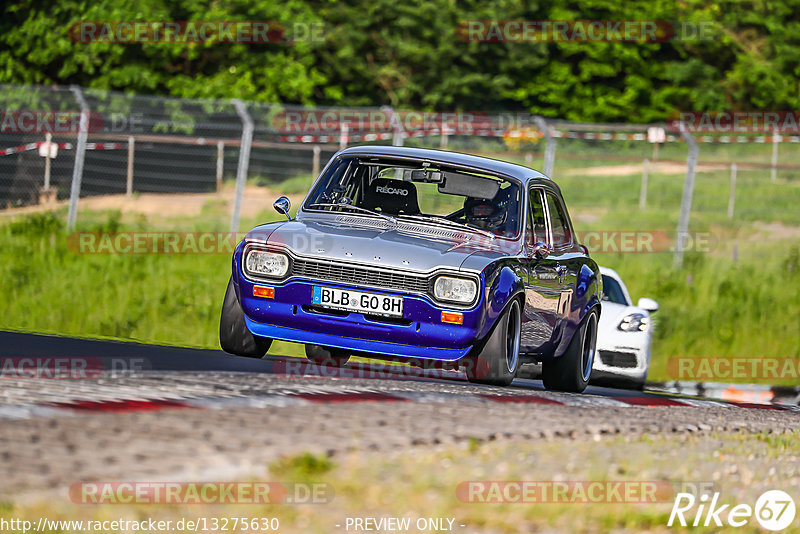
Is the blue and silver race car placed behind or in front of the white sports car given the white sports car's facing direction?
in front

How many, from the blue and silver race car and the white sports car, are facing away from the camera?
0

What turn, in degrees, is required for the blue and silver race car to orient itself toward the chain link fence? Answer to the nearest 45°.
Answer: approximately 135° to its right

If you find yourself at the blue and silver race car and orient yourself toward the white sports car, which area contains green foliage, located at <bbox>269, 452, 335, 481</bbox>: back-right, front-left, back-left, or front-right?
back-right

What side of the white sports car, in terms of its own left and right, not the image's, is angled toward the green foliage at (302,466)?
front

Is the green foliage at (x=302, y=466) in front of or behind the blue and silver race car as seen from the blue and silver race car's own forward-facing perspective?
in front

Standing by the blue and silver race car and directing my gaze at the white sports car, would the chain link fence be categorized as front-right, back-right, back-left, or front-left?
front-left

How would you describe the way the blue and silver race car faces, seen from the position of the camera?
facing the viewer and to the left of the viewer

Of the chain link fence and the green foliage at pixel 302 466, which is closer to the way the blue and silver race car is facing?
the green foliage

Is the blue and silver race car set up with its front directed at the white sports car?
no

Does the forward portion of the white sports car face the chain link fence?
no

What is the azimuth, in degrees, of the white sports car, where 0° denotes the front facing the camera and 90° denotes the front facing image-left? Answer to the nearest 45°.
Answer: approximately 0°

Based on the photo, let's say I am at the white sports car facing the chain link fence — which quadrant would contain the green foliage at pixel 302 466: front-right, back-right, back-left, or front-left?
back-left

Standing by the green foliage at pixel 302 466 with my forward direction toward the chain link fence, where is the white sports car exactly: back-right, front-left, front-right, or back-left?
front-right
